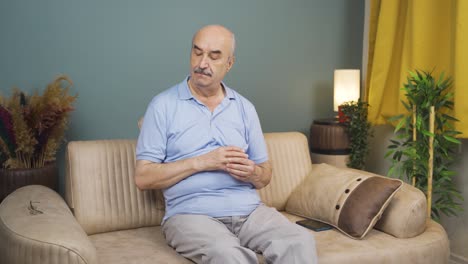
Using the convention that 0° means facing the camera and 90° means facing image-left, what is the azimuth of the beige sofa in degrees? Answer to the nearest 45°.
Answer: approximately 0°

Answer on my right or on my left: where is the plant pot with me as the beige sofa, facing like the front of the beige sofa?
on my right

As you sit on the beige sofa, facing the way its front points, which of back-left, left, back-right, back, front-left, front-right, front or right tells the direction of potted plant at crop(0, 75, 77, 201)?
back-right

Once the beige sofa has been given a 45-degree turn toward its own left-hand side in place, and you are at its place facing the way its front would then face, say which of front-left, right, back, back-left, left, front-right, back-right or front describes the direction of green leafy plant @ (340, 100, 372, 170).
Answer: left

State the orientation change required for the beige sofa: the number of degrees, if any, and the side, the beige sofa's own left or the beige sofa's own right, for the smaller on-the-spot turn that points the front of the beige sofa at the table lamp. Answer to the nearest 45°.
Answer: approximately 135° to the beige sofa's own left

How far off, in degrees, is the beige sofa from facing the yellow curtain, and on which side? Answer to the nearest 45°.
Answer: approximately 135° to its left
